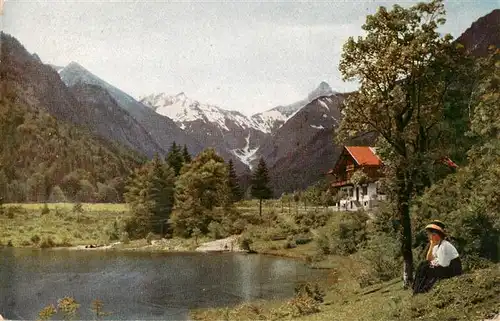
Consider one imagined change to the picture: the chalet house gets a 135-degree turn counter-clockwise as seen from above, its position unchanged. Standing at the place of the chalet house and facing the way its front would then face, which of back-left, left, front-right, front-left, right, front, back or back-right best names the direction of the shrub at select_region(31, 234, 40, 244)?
back

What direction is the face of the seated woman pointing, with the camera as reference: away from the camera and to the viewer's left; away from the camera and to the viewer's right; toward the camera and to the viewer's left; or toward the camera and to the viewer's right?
toward the camera and to the viewer's left

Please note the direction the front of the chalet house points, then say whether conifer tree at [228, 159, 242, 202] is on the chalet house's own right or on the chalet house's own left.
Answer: on the chalet house's own right

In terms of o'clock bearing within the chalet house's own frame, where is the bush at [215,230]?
The bush is roughly at 12 o'clock from the chalet house.

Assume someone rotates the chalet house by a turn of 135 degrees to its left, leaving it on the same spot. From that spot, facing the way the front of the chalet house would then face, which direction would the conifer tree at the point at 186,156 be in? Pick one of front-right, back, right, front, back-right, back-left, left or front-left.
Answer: back

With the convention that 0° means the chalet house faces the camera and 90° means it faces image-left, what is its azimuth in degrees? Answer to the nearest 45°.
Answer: approximately 45°
